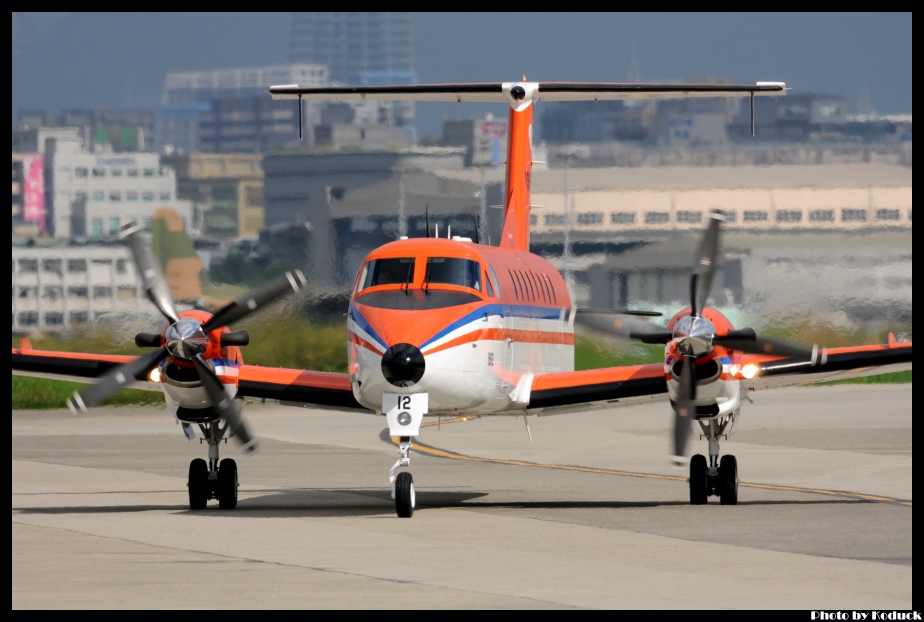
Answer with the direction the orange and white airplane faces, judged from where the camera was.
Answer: facing the viewer
